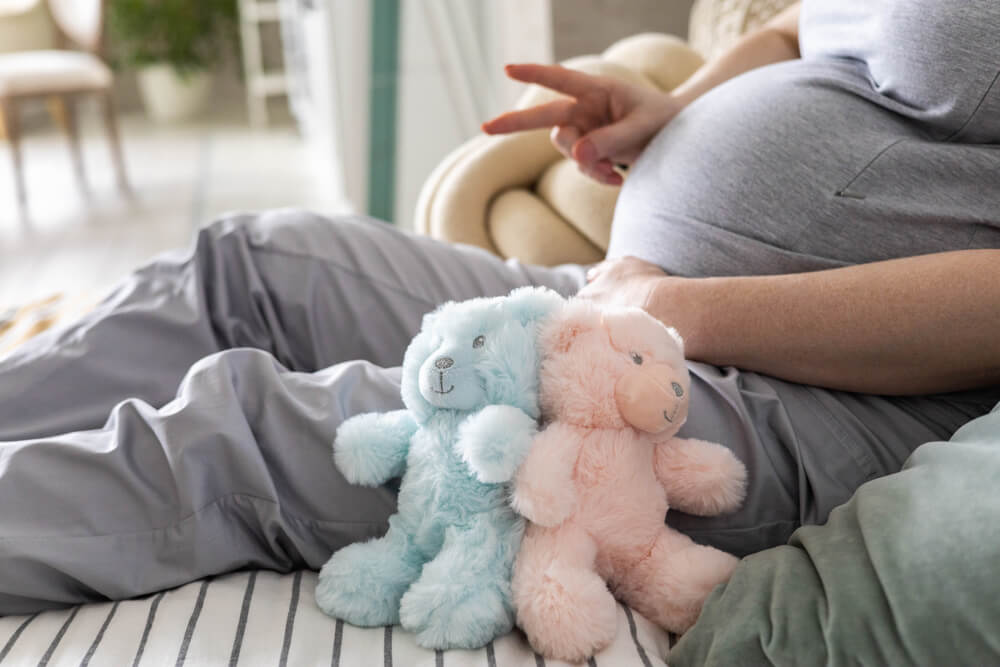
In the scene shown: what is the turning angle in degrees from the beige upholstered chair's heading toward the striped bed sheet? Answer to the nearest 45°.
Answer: approximately 45° to its left

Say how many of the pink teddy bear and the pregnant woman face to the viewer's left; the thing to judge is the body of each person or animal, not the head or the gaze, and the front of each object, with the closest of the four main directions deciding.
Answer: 1

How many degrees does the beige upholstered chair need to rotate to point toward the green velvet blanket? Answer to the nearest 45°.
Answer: approximately 45° to its left

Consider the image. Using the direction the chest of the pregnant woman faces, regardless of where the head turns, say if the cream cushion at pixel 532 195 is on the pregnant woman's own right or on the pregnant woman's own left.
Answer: on the pregnant woman's own right

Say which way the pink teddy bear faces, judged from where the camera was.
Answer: facing the viewer and to the right of the viewer

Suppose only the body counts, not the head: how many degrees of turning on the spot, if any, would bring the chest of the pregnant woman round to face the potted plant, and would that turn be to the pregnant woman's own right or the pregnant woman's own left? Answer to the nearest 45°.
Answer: approximately 45° to the pregnant woman's own right

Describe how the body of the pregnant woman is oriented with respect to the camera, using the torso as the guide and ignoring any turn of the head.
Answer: to the viewer's left

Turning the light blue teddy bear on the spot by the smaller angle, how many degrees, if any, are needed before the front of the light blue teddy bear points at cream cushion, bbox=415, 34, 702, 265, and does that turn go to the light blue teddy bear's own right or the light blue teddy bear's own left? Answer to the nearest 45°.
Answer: approximately 135° to the light blue teddy bear's own right

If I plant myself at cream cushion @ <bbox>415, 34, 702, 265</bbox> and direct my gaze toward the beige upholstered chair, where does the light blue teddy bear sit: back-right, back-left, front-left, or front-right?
back-left

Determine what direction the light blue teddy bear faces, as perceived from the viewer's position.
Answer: facing the viewer and to the left of the viewer

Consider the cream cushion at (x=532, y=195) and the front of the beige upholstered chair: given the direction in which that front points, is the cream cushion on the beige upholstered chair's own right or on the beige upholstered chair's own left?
on the beige upholstered chair's own left

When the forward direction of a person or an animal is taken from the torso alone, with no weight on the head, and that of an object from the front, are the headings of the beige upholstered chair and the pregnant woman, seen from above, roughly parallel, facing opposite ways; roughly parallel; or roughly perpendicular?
roughly perpendicular

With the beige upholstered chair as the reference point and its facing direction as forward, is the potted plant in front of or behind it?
behind
